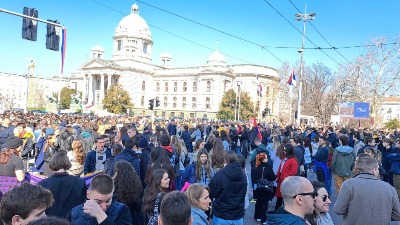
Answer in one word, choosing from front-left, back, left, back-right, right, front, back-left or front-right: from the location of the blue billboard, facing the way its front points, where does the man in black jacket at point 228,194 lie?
front

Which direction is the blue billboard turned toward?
toward the camera
